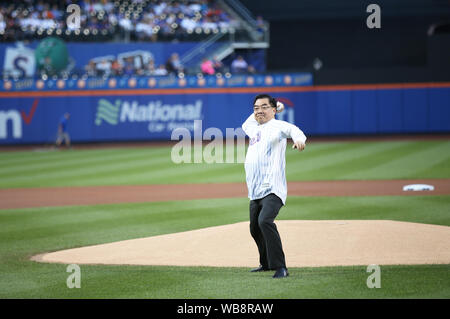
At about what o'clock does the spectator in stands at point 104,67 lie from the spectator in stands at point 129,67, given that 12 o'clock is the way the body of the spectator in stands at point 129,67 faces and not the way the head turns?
the spectator in stands at point 104,67 is roughly at 3 o'clock from the spectator in stands at point 129,67.

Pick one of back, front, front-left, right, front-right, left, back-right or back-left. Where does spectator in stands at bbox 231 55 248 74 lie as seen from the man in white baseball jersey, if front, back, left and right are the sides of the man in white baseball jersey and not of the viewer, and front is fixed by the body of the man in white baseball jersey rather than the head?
back-right

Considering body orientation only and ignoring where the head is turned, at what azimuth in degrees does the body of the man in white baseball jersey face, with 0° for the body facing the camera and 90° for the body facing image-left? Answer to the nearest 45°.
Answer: approximately 45°

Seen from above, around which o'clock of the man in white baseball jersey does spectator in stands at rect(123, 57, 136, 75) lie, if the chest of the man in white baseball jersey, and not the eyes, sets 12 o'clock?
The spectator in stands is roughly at 4 o'clock from the man in white baseball jersey.

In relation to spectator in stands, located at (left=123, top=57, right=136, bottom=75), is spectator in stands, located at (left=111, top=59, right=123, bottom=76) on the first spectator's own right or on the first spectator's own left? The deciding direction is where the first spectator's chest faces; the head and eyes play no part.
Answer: on the first spectator's own right

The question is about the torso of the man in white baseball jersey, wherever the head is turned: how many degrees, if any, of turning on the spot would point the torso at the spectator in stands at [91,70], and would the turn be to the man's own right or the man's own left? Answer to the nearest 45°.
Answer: approximately 135° to the man's own right

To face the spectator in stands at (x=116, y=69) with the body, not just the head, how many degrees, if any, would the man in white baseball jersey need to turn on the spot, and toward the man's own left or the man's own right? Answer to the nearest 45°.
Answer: approximately 135° to the man's own right

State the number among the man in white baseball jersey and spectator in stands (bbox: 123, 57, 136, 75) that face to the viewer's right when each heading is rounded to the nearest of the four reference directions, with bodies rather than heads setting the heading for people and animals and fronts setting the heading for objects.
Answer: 0

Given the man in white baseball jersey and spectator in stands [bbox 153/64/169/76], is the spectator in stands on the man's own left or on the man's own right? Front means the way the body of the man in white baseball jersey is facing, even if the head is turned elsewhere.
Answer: on the man's own right

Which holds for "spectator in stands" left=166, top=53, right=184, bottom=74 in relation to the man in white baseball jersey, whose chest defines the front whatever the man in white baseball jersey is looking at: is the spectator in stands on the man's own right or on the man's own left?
on the man's own right

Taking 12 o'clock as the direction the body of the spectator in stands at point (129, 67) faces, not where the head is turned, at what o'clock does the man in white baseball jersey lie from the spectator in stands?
The man in white baseball jersey is roughly at 12 o'clock from the spectator in stands.

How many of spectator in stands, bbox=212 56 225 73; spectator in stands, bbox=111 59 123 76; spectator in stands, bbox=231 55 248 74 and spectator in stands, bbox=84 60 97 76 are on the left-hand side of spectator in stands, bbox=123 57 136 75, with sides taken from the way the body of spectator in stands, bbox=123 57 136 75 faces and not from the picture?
2
